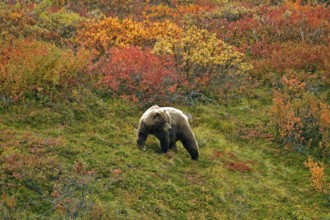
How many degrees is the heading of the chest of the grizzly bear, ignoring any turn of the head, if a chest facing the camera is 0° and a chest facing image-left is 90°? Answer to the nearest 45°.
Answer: approximately 45°

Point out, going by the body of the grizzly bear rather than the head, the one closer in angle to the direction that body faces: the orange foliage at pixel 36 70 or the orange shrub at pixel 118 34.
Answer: the orange foliage

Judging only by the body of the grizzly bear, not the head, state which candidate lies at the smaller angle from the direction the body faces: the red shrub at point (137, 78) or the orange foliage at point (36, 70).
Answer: the orange foliage

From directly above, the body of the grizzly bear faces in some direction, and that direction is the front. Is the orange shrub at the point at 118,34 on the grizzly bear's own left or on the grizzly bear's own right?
on the grizzly bear's own right

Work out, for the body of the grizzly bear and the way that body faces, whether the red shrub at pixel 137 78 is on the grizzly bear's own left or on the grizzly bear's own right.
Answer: on the grizzly bear's own right

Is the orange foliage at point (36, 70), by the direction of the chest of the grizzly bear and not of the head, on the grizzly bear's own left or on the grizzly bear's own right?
on the grizzly bear's own right
